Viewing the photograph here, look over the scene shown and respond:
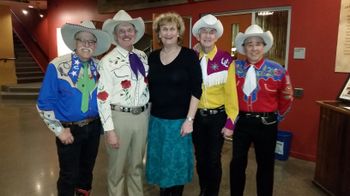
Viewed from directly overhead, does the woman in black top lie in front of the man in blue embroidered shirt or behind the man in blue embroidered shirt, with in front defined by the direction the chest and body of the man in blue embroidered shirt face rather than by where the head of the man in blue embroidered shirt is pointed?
in front

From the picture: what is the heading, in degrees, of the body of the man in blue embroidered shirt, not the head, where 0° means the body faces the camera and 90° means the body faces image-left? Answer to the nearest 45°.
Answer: approximately 315°

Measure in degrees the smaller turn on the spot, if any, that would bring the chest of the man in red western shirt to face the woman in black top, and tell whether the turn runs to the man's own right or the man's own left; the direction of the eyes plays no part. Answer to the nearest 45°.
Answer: approximately 45° to the man's own right

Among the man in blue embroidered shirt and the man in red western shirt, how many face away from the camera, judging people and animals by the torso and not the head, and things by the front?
0

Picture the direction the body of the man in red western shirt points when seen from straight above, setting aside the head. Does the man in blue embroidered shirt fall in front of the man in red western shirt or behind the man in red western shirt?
in front

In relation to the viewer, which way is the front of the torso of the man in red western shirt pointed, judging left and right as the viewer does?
facing the viewer and to the left of the viewer

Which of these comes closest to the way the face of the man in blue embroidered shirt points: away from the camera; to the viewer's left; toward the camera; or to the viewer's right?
toward the camera

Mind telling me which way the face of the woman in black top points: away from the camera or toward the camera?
toward the camera
